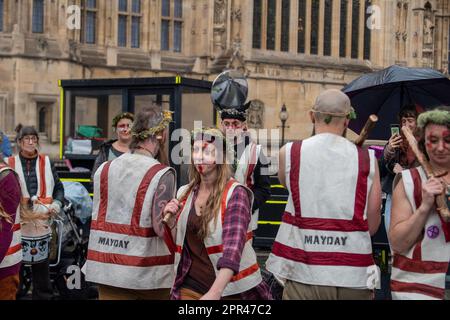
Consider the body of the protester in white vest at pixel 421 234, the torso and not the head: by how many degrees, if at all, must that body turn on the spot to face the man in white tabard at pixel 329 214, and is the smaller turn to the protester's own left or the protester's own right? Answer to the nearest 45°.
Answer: approximately 135° to the protester's own right

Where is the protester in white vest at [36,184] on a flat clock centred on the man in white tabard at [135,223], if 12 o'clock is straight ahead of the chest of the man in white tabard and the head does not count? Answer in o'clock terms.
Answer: The protester in white vest is roughly at 10 o'clock from the man in white tabard.

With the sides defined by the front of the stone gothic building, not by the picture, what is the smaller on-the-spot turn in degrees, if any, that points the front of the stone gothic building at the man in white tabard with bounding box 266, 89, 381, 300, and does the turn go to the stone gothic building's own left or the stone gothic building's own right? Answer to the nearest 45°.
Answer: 0° — it already faces them

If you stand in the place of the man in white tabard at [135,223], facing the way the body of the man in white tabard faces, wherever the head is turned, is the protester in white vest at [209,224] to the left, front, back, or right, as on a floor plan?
right

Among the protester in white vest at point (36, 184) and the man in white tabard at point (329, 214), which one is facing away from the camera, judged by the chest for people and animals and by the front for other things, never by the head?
the man in white tabard

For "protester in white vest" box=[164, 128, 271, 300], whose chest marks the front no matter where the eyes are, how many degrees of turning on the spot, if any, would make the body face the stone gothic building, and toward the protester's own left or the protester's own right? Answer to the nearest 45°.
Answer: approximately 135° to the protester's own right

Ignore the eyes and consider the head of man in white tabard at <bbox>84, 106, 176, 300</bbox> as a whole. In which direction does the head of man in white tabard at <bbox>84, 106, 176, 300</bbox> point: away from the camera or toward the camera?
away from the camera

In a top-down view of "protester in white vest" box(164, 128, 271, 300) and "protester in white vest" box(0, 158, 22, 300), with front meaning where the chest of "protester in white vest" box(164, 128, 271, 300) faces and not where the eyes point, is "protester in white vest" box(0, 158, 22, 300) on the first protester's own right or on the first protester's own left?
on the first protester's own right

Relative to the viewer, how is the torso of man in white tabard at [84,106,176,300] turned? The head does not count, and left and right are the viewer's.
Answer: facing away from the viewer and to the right of the viewer
